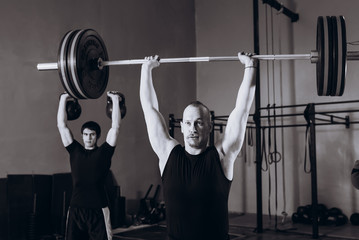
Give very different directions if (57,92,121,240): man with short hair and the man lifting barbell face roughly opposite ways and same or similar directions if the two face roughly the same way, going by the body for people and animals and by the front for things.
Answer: same or similar directions

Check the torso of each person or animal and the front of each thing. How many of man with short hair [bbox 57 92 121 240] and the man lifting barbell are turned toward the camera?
2

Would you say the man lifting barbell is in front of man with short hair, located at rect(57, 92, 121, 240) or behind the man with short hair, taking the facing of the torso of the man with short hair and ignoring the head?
in front

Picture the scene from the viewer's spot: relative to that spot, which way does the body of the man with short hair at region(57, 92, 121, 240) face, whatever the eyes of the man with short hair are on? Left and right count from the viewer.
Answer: facing the viewer

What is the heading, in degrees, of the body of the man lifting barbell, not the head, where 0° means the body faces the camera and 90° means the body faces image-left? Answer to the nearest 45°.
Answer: approximately 0°

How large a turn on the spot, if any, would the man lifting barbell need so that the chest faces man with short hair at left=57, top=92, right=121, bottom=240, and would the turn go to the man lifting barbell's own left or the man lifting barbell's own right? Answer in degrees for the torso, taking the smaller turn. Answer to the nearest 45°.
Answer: approximately 135° to the man lifting barbell's own right

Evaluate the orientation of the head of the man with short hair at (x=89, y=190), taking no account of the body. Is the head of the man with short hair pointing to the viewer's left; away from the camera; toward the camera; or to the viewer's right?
toward the camera

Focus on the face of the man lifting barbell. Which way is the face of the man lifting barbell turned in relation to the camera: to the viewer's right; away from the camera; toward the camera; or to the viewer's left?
toward the camera
